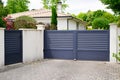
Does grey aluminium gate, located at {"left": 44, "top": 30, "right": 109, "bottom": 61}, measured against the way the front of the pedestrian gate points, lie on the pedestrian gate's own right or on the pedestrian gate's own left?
on the pedestrian gate's own left

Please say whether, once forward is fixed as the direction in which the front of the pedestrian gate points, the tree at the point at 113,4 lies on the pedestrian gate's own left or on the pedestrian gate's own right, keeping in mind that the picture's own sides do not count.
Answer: on the pedestrian gate's own left

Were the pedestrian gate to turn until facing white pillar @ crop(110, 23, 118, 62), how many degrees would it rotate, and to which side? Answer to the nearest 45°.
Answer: approximately 45° to its left

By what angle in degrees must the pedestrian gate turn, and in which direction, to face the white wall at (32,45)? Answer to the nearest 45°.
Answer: approximately 90° to its left

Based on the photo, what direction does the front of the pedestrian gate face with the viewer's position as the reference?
facing the viewer and to the right of the viewer
